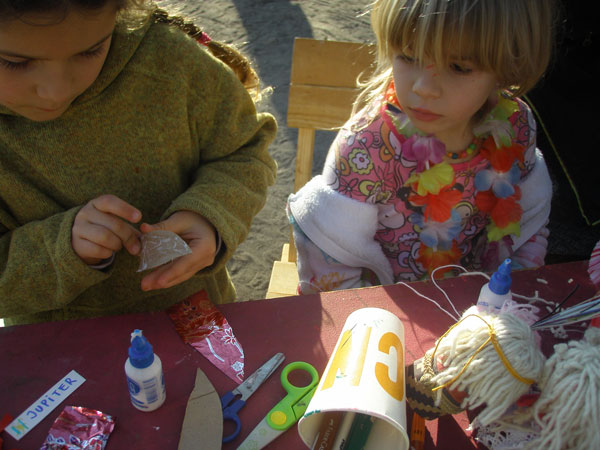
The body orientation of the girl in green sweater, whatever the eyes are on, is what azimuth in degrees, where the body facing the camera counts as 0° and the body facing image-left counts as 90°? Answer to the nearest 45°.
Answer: approximately 0°

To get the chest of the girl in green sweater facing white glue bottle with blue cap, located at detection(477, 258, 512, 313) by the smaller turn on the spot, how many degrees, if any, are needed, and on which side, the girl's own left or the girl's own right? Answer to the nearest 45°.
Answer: approximately 45° to the girl's own left
